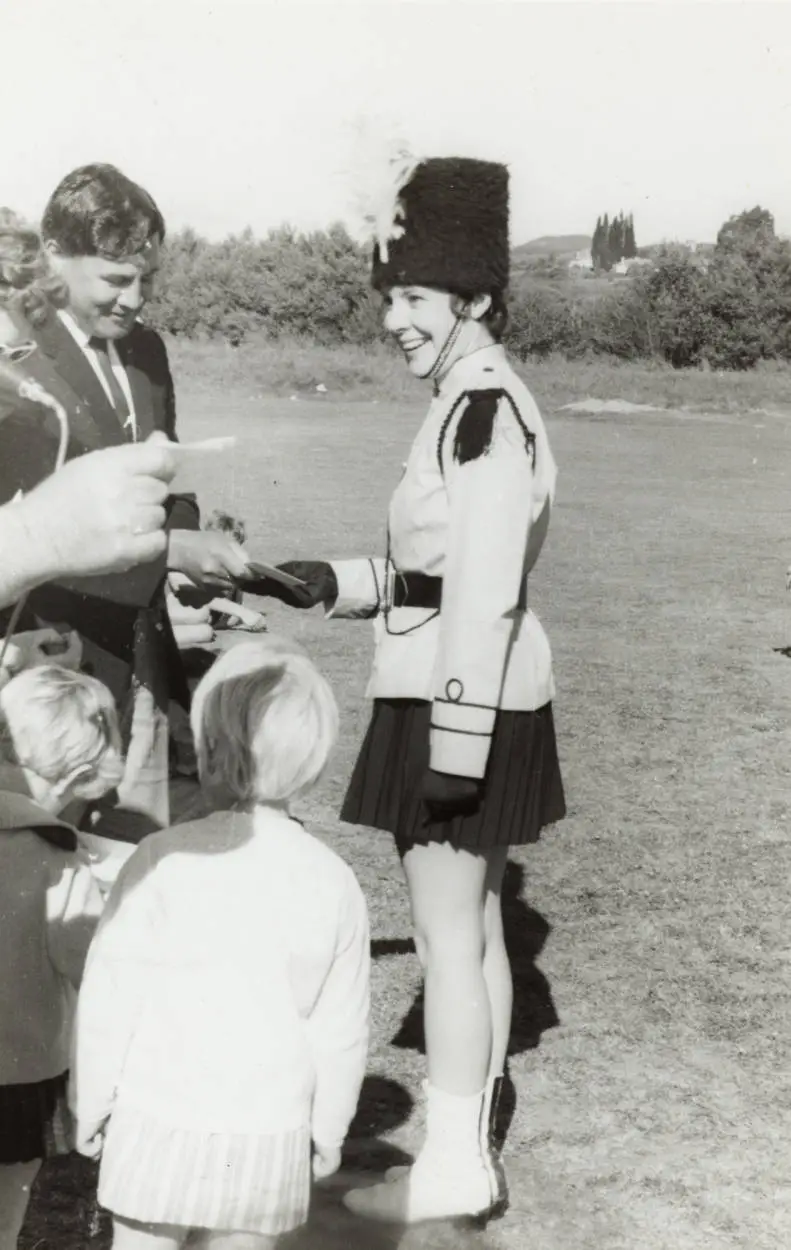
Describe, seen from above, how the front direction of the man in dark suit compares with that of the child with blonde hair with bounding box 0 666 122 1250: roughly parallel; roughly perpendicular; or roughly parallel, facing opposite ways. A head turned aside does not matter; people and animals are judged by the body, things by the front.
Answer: roughly perpendicular

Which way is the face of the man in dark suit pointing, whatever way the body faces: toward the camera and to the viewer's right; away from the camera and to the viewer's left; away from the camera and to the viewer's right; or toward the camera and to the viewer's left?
toward the camera and to the viewer's right

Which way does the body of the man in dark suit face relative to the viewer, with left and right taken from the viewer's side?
facing the viewer and to the right of the viewer

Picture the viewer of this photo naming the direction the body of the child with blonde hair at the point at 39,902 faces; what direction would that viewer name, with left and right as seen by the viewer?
facing away from the viewer and to the right of the viewer

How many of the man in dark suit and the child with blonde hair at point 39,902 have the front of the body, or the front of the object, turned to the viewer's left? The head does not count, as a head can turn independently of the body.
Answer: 0
